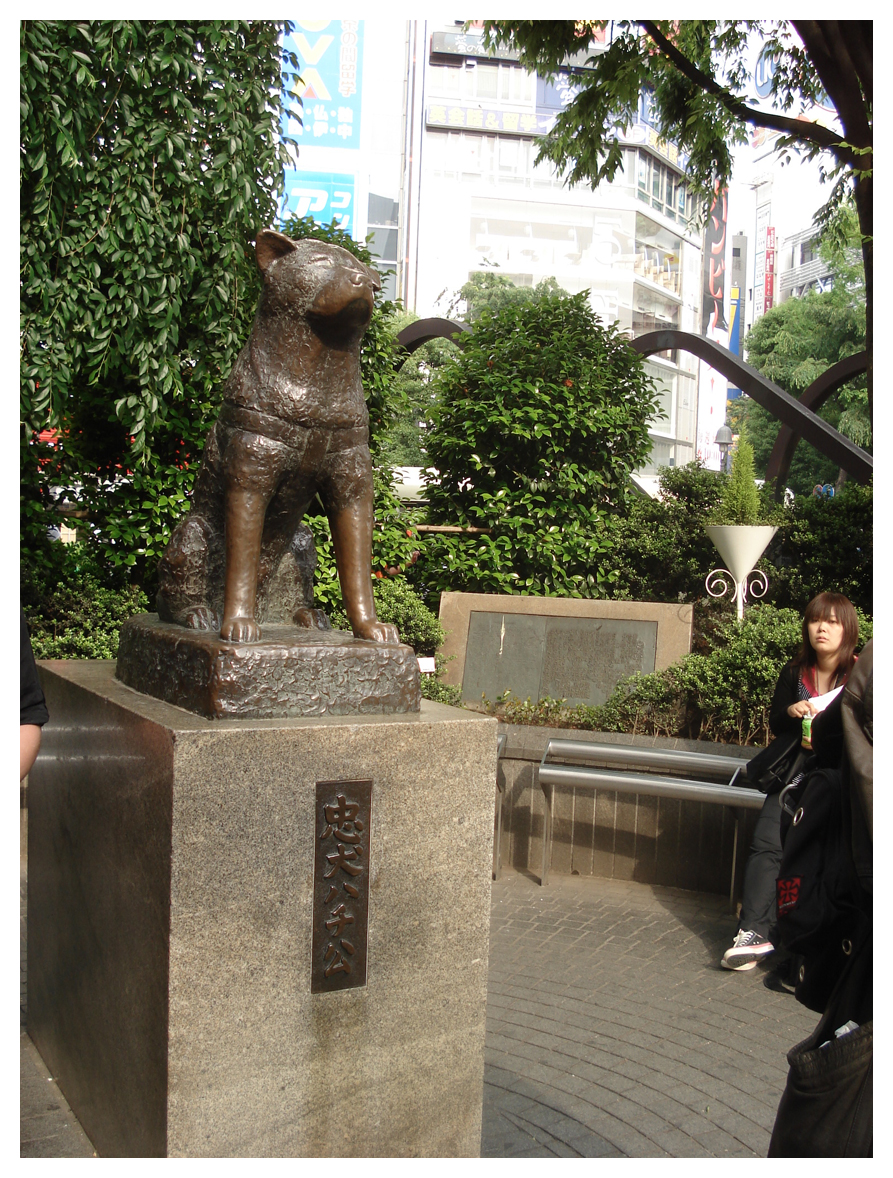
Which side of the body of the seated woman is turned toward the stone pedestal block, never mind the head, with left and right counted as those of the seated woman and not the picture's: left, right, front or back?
front

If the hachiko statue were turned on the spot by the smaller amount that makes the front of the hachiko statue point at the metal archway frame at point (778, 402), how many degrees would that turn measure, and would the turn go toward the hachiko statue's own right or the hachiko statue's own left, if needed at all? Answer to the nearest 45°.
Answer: approximately 90° to the hachiko statue's own left

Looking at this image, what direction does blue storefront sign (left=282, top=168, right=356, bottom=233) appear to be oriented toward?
toward the camera

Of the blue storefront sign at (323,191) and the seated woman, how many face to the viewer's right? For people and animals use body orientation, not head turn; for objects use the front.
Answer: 0

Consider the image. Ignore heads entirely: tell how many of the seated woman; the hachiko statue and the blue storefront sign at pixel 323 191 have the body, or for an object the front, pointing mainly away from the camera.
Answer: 0

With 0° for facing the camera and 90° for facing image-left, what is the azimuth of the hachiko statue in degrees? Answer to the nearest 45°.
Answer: approximately 315°

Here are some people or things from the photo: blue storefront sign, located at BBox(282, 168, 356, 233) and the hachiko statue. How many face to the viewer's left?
0

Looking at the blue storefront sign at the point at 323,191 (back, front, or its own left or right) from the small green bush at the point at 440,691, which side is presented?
front

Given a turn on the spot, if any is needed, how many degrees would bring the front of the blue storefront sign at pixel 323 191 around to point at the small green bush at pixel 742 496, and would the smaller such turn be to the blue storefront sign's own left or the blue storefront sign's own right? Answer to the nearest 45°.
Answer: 0° — it already faces it

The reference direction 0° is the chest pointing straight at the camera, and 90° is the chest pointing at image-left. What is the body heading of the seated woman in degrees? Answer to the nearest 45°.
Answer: approximately 45°

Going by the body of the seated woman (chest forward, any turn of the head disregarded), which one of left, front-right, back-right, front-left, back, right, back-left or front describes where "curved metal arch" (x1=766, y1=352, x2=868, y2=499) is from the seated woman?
back-right

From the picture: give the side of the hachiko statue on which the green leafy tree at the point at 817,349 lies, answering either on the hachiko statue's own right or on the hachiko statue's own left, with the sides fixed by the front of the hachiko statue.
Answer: on the hachiko statue's own left

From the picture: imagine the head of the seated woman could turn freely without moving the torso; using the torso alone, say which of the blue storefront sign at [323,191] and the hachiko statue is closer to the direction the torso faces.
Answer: the hachiko statue

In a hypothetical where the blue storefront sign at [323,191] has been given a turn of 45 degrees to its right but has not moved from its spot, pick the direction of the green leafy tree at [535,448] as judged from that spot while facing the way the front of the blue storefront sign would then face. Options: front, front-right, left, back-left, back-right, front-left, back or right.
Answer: front-left

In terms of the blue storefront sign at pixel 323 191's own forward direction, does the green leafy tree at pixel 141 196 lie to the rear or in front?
in front
